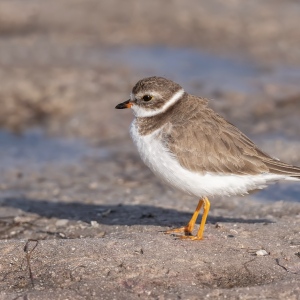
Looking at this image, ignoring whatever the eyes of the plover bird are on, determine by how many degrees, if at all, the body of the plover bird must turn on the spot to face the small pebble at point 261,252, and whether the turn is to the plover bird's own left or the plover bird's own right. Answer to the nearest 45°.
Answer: approximately 135° to the plover bird's own left

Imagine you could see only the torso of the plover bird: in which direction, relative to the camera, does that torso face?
to the viewer's left

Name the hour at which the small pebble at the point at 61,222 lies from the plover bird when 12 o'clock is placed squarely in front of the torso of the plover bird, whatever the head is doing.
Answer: The small pebble is roughly at 1 o'clock from the plover bird.
